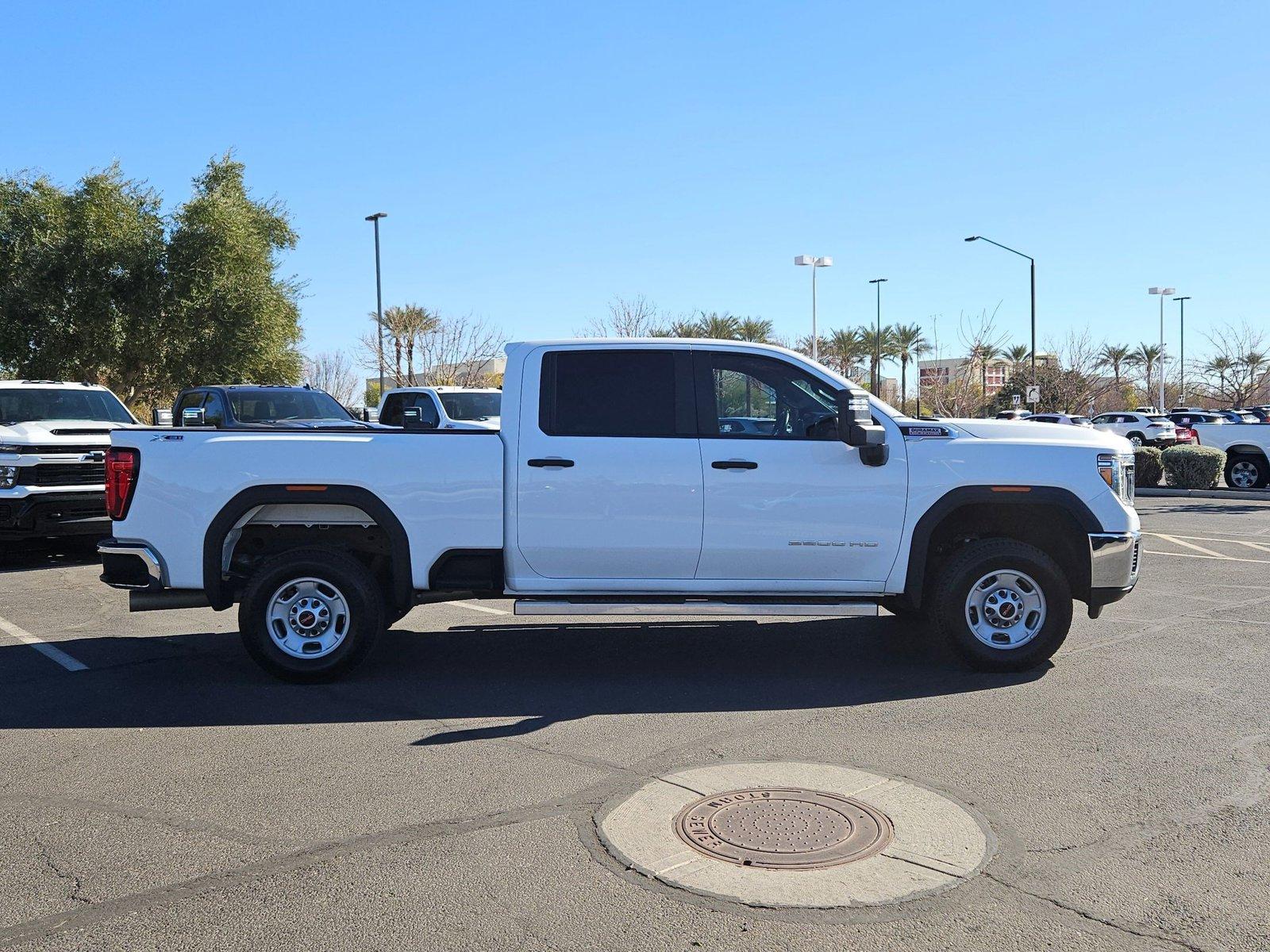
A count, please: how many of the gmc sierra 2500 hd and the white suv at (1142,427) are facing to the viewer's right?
1

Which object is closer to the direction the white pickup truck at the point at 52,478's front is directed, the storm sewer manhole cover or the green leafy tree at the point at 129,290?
the storm sewer manhole cover

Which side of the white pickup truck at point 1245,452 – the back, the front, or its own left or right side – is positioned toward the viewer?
right

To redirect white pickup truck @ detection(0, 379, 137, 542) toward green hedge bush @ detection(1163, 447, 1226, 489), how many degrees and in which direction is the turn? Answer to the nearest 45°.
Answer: approximately 45° to its left

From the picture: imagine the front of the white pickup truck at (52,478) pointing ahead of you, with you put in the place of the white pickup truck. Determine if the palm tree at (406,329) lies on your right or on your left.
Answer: on your left

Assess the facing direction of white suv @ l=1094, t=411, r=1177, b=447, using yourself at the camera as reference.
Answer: facing away from the viewer and to the left of the viewer

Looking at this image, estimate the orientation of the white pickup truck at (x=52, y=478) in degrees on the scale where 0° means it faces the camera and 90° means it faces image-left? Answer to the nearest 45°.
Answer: approximately 315°

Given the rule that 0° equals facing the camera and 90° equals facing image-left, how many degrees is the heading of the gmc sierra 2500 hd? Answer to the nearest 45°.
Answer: approximately 270°

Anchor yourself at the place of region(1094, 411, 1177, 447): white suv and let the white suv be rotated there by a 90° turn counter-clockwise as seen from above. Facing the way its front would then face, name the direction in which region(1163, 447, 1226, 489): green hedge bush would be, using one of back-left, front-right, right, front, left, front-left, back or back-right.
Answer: front-left

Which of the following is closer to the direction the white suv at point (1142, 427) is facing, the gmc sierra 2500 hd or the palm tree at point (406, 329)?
the palm tree

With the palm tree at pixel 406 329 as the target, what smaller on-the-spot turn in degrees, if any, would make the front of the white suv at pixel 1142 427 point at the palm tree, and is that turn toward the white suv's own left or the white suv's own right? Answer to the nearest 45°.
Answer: approximately 45° to the white suv's own left

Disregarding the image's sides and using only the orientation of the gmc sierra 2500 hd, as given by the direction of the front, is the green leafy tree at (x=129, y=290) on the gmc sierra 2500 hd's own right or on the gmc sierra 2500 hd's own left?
on the gmc sierra 2500 hd's own left
